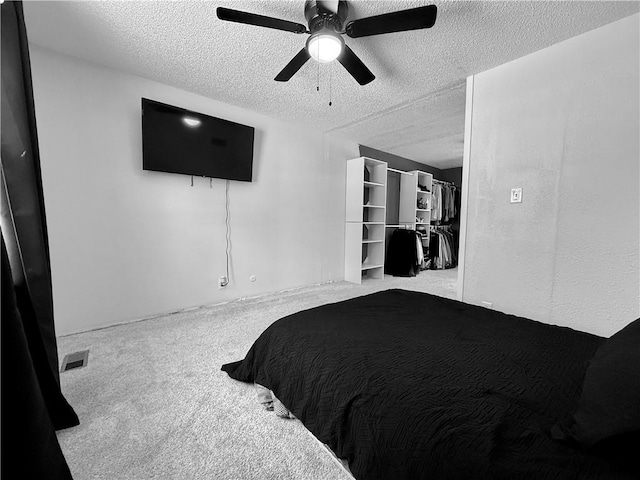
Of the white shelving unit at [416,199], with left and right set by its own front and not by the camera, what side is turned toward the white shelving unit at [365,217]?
right

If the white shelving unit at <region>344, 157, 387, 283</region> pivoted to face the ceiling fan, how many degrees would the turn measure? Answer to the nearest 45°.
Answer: approximately 45° to its right

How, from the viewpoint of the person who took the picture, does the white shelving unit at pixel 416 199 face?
facing the viewer and to the right of the viewer

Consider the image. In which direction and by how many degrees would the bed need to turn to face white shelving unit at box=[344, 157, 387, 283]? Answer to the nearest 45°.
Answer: approximately 45° to its right

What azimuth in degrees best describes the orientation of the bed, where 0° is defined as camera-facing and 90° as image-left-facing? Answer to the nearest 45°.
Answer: approximately 135°

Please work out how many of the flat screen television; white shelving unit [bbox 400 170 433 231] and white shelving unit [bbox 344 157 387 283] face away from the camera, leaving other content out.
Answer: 0

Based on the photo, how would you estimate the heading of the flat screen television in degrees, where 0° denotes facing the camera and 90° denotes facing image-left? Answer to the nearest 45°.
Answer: approximately 315°

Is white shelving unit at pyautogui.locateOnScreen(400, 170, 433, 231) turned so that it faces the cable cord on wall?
no

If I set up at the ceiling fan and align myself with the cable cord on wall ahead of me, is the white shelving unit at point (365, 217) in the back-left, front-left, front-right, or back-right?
front-right

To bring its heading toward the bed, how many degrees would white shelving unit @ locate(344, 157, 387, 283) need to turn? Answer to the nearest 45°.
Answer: approximately 45° to its right

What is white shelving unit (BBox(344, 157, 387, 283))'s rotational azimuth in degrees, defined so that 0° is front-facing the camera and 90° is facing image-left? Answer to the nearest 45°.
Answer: approximately 315°

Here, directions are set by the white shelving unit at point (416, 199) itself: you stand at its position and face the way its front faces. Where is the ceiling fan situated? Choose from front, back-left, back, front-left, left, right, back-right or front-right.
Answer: front-right

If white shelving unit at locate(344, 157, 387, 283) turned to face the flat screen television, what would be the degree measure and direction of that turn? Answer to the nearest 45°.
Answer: approximately 90° to its right

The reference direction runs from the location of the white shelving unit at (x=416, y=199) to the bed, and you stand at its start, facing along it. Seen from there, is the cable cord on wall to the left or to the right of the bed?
right

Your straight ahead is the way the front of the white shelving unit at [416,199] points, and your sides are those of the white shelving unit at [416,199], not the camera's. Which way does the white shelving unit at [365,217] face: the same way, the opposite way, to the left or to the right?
the same way

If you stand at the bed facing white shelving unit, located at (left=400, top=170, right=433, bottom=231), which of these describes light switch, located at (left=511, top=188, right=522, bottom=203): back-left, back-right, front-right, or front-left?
front-right

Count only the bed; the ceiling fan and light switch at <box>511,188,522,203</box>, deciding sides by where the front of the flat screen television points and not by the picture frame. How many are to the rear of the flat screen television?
0

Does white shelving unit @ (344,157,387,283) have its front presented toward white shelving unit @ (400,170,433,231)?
no
